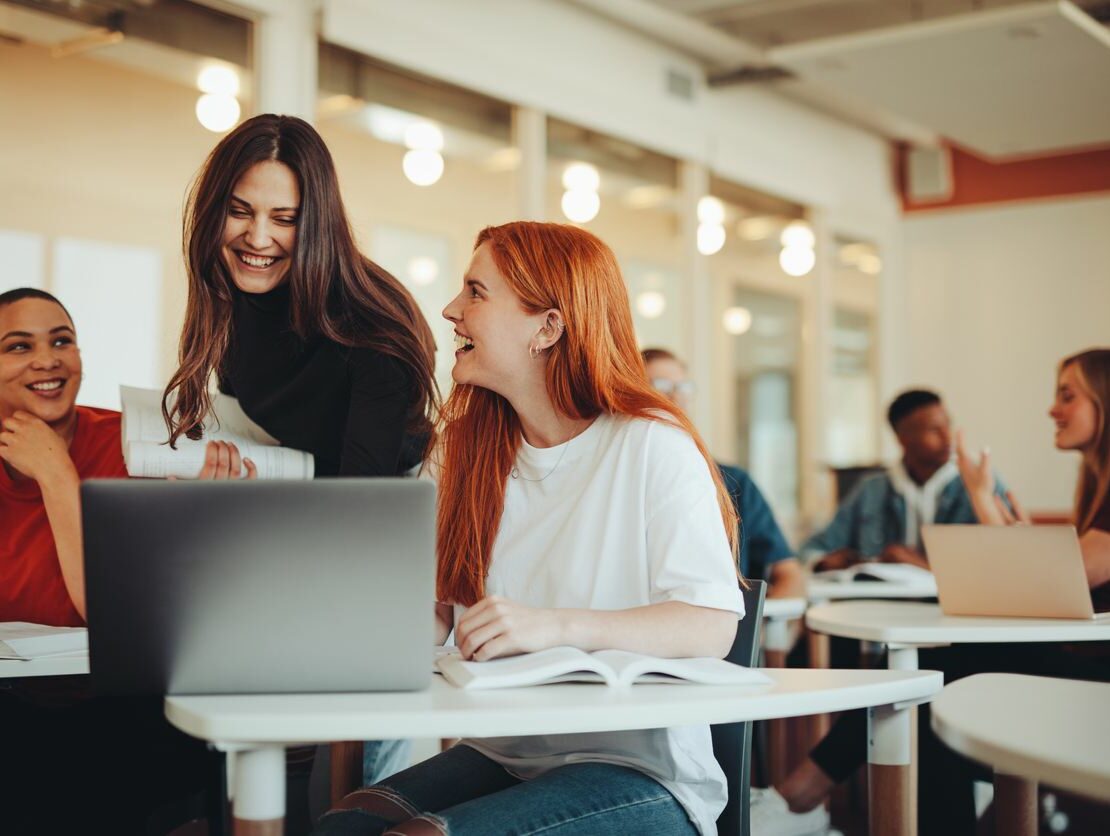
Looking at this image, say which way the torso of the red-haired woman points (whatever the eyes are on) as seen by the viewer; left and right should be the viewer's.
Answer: facing the viewer and to the left of the viewer

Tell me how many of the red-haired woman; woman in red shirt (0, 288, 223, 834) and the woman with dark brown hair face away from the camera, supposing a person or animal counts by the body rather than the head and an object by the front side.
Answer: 0

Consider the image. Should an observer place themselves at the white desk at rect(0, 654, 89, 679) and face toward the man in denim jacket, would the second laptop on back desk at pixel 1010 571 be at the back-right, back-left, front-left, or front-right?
front-right

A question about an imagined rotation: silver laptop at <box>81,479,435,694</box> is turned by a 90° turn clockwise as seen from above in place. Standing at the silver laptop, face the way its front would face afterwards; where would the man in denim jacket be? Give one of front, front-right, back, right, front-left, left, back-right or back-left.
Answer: front-left

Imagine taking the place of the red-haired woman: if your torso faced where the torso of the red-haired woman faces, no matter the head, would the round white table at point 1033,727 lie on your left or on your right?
on your left

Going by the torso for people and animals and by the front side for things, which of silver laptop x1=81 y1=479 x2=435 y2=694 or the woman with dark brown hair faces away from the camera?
the silver laptop

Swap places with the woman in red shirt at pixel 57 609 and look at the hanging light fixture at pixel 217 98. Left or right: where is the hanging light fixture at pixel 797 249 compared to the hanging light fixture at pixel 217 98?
right

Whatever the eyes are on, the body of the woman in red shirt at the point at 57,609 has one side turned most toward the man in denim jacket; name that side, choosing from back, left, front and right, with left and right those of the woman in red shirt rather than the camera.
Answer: left

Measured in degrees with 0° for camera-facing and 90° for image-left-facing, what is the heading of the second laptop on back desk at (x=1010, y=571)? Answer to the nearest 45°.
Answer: approximately 225°

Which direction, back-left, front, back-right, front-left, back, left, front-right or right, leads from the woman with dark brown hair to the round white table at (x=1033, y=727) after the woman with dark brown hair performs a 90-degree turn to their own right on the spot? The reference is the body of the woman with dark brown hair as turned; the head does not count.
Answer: back

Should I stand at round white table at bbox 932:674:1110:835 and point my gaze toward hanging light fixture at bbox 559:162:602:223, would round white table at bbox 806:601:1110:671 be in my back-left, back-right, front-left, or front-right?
front-right

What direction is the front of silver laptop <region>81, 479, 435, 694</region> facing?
away from the camera

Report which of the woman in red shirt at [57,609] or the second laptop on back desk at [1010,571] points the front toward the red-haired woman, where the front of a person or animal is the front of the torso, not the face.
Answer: the woman in red shirt

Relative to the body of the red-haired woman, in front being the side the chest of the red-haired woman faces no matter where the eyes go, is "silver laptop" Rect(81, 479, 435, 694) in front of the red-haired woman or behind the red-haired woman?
in front

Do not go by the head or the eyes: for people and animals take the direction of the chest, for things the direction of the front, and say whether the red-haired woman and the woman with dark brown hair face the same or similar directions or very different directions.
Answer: same or similar directions

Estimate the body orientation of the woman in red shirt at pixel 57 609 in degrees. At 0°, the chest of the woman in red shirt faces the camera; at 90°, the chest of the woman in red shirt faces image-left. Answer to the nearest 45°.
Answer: approximately 315°

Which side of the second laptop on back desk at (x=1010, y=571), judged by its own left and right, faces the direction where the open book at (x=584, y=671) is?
back

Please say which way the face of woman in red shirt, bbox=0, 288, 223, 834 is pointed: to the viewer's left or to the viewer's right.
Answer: to the viewer's right
